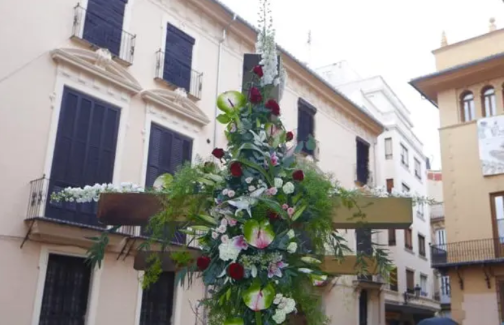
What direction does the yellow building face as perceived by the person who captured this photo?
facing the viewer and to the left of the viewer

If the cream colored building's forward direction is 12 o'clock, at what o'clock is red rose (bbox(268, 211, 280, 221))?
The red rose is roughly at 1 o'clock from the cream colored building.

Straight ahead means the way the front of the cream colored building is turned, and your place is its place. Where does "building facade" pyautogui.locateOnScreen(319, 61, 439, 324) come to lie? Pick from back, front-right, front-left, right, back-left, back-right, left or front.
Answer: left

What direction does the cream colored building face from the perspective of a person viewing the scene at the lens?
facing the viewer and to the right of the viewer

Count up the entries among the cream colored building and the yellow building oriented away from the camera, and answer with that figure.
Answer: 0

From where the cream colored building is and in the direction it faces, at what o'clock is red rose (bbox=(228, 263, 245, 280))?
The red rose is roughly at 1 o'clock from the cream colored building.

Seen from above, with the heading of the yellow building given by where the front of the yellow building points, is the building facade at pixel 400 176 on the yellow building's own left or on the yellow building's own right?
on the yellow building's own right
